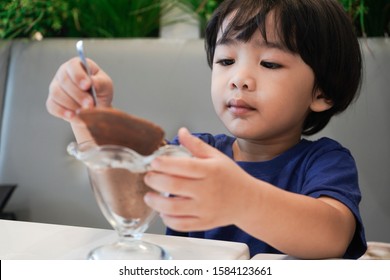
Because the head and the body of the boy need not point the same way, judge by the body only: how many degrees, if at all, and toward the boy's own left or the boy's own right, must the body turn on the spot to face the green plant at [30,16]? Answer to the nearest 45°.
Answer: approximately 90° to the boy's own right

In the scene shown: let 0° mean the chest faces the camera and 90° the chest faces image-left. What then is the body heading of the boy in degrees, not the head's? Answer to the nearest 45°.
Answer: approximately 45°

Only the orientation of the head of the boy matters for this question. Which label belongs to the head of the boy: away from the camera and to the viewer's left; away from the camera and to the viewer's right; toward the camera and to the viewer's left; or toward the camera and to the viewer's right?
toward the camera and to the viewer's left

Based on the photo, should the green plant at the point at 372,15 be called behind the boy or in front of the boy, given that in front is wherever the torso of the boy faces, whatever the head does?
behind
